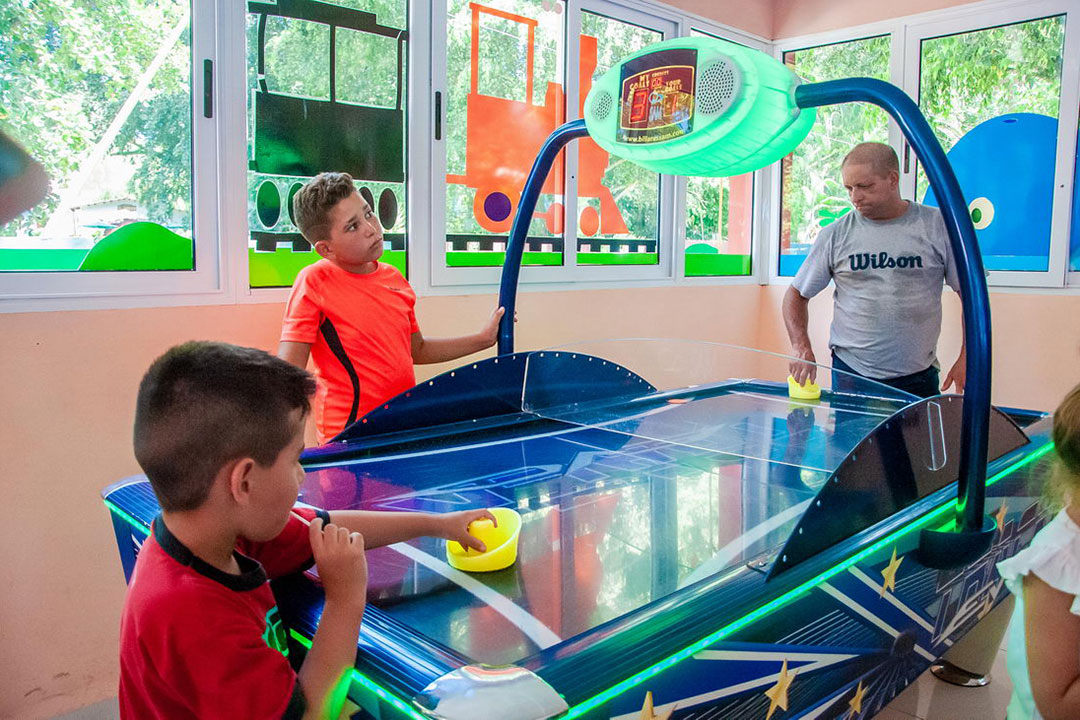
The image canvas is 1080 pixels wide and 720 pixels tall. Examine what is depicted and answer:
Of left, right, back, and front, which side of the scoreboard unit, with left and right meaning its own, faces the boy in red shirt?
front

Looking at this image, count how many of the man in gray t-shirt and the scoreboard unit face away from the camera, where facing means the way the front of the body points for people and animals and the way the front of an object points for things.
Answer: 0

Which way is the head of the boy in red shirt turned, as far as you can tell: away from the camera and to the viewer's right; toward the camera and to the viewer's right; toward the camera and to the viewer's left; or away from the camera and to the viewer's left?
away from the camera and to the viewer's right

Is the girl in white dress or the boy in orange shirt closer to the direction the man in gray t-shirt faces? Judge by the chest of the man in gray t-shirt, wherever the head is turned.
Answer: the girl in white dress

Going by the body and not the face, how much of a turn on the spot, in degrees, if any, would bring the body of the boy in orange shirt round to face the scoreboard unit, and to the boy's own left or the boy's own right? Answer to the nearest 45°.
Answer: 0° — they already face it

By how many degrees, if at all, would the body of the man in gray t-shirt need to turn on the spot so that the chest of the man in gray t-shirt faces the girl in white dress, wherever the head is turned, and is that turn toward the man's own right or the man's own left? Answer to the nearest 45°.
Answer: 0° — they already face them

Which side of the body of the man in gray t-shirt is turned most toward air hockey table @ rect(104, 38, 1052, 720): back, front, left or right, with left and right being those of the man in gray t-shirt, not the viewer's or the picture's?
front

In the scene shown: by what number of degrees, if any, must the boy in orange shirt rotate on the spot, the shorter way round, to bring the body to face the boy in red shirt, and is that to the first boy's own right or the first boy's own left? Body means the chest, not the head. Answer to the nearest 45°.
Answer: approximately 45° to the first boy's own right

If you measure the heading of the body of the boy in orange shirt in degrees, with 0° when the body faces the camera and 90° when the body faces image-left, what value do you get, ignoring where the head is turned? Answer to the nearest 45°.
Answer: approximately 315°

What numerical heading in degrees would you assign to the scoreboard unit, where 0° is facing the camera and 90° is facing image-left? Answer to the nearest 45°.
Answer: approximately 45°
